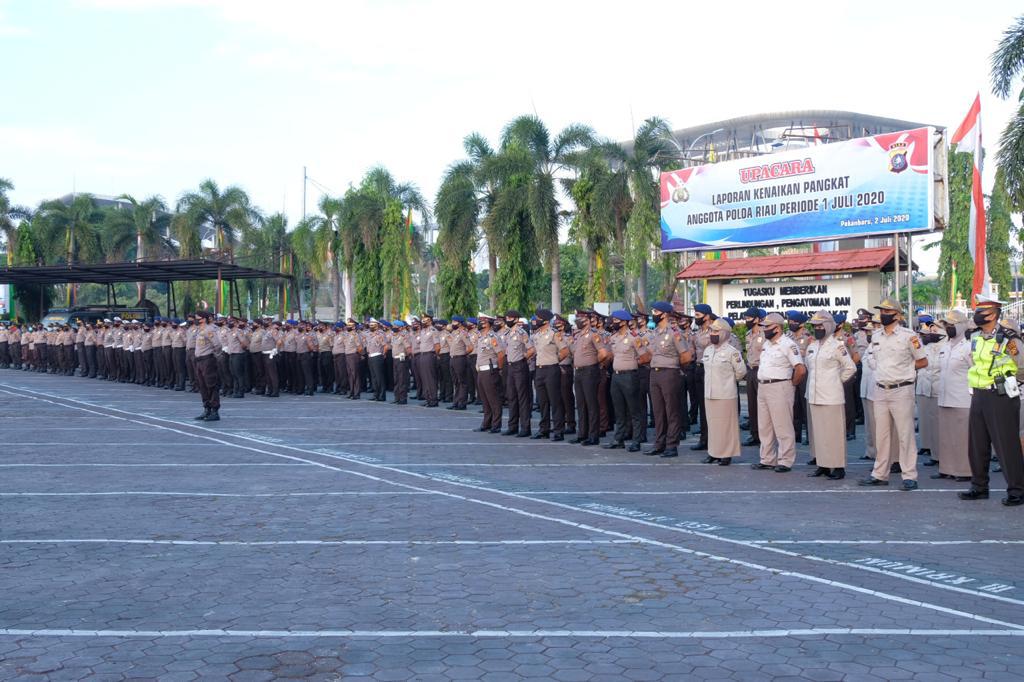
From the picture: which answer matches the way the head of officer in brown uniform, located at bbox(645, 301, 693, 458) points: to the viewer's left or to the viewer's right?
to the viewer's left

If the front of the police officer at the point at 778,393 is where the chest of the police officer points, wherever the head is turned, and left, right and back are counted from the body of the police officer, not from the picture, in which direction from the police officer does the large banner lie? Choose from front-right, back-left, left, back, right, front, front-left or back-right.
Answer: back-right

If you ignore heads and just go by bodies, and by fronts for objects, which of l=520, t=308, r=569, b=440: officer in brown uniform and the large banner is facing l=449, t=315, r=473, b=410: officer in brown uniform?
the large banner

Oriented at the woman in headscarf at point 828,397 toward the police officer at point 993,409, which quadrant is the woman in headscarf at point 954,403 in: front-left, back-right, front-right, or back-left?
front-left

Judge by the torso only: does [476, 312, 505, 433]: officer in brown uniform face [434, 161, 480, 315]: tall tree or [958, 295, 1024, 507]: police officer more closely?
the police officer

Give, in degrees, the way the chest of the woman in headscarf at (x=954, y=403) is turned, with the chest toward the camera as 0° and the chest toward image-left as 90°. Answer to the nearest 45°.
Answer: approximately 45°

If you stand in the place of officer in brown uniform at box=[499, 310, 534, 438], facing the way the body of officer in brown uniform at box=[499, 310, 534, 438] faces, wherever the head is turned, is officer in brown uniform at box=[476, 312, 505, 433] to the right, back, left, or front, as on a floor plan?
right

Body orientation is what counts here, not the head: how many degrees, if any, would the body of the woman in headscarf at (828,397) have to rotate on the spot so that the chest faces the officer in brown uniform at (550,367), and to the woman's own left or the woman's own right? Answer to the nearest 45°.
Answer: approximately 90° to the woman's own right

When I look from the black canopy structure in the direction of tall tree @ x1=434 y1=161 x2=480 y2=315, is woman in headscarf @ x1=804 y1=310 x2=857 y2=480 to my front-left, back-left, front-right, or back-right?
front-right

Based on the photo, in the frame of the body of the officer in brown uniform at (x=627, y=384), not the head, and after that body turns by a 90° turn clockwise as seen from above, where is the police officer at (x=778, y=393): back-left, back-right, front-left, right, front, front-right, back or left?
back

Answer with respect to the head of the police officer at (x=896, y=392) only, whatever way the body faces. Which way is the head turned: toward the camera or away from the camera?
toward the camera

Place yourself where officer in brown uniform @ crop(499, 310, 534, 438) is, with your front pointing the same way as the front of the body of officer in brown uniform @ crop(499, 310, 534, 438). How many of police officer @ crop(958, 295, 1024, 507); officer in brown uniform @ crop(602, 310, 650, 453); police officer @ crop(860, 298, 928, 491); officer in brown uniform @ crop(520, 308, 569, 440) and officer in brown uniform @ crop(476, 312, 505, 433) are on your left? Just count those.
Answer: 4

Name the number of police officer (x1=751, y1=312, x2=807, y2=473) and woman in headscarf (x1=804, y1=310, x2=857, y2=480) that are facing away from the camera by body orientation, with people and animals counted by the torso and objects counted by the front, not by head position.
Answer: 0

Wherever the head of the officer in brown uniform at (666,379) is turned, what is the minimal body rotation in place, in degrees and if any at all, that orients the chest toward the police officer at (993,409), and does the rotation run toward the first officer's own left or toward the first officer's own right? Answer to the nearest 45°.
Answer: approximately 90° to the first officer's own left

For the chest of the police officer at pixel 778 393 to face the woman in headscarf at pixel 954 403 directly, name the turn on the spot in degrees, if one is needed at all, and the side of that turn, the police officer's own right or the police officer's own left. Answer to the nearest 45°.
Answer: approximately 135° to the police officer's own left

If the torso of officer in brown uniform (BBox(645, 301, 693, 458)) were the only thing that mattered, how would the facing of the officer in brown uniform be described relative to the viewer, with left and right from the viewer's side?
facing the viewer and to the left of the viewer

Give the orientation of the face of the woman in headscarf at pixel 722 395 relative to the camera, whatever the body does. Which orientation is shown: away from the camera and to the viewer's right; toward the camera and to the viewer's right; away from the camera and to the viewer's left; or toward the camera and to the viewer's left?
toward the camera and to the viewer's left

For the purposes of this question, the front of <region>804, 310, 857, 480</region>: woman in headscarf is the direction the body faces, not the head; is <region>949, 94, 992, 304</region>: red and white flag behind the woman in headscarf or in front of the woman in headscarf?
behind

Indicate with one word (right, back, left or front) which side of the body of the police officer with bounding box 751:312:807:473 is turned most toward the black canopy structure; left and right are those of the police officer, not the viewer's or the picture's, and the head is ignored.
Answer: right

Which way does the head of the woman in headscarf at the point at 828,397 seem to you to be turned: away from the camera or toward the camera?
toward the camera

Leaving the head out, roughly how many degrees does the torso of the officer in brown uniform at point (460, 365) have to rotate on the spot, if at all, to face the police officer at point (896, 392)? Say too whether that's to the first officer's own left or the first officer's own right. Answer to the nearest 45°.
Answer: approximately 90° to the first officer's own left
